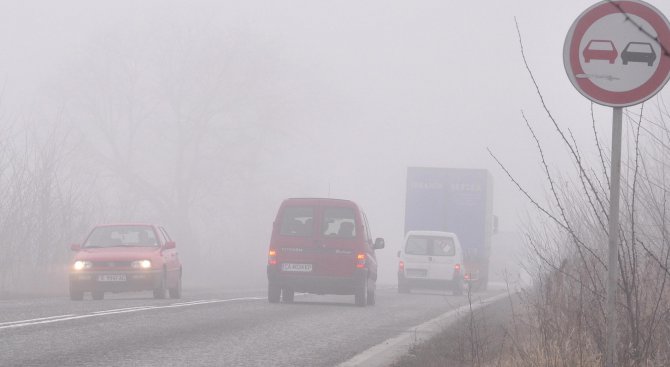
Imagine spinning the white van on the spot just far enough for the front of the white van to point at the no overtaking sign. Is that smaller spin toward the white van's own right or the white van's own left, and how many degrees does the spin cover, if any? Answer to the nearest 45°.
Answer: approximately 180°

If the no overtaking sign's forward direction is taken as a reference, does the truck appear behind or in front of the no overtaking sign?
behind

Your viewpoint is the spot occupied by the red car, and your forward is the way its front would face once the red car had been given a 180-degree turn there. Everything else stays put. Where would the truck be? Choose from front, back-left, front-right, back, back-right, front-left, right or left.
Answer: front-right

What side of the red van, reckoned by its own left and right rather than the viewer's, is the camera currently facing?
back

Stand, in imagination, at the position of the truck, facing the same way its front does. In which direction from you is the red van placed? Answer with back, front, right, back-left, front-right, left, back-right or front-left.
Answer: back

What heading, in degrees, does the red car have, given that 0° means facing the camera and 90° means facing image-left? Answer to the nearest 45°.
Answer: approximately 0°

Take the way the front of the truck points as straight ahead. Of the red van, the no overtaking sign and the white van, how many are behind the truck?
3

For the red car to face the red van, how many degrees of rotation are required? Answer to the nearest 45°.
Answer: approximately 90° to its left

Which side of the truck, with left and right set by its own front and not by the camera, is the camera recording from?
back

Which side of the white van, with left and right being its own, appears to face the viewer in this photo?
back

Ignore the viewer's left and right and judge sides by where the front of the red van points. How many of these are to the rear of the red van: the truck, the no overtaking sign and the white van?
1

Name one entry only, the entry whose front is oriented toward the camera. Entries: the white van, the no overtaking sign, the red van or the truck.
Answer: the no overtaking sign
